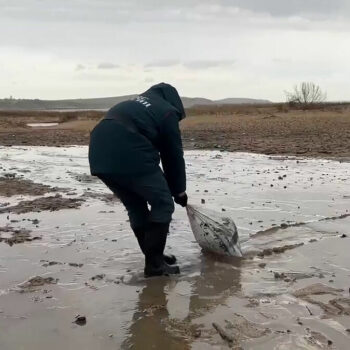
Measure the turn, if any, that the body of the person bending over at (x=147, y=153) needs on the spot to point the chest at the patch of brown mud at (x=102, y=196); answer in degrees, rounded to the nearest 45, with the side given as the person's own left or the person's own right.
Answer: approximately 90° to the person's own left

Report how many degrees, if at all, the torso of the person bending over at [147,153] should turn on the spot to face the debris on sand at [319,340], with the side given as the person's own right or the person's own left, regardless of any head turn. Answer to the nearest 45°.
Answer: approximately 45° to the person's own right

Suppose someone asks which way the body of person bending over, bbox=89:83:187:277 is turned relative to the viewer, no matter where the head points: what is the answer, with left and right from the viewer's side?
facing to the right of the viewer

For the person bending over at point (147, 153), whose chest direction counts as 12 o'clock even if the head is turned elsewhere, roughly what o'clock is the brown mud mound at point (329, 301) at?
The brown mud mound is roughly at 1 o'clock from the person bending over.

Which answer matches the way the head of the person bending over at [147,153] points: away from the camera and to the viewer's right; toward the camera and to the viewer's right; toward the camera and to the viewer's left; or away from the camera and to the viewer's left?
away from the camera and to the viewer's right
